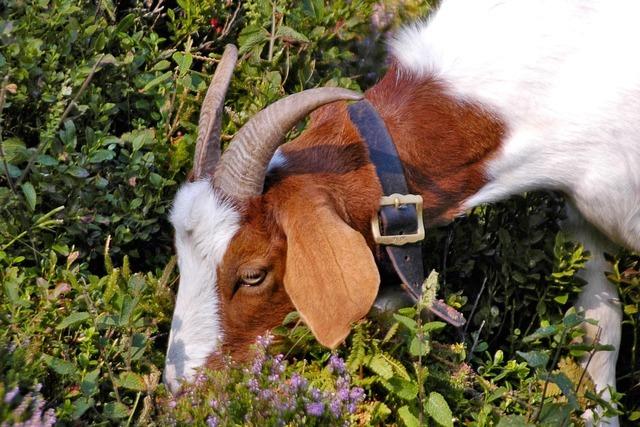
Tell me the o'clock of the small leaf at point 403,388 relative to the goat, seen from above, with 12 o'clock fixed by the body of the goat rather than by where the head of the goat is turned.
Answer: The small leaf is roughly at 9 o'clock from the goat.

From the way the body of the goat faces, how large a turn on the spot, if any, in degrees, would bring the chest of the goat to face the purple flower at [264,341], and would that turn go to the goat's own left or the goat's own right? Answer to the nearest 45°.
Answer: approximately 45° to the goat's own left

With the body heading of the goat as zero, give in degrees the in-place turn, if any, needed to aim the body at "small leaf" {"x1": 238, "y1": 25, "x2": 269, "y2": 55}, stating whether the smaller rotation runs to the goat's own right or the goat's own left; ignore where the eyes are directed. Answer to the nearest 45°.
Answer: approximately 45° to the goat's own right

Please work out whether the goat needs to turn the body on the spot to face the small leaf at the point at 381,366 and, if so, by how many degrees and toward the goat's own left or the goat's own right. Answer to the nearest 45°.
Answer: approximately 90° to the goat's own left

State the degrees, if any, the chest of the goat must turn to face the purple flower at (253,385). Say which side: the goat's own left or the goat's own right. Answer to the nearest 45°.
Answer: approximately 45° to the goat's own left

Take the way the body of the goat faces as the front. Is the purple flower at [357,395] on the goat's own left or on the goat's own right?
on the goat's own left

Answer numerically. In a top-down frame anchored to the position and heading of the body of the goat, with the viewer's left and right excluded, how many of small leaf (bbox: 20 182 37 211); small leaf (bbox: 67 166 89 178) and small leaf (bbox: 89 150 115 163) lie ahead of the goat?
3

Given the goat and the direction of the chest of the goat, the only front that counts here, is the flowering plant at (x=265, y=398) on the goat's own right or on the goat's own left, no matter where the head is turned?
on the goat's own left

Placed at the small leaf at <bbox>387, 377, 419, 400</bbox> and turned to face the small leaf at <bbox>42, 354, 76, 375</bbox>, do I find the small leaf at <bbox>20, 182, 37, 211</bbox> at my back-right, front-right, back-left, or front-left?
front-right

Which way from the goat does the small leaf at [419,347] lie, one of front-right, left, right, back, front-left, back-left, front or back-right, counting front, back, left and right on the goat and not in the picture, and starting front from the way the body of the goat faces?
left

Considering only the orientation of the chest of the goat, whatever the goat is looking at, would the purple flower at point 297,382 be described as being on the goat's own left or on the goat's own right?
on the goat's own left

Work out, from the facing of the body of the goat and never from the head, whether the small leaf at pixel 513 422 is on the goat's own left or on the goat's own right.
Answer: on the goat's own left

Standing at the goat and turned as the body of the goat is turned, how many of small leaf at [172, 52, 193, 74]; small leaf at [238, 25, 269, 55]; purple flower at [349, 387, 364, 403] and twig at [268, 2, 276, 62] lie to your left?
1

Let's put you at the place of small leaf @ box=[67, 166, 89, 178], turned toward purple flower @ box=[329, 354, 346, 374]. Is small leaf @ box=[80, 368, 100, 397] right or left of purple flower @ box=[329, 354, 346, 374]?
right

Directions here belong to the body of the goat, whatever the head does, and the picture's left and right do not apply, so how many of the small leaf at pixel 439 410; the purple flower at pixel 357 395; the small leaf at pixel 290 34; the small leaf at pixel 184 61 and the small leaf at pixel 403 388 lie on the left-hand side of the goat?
3

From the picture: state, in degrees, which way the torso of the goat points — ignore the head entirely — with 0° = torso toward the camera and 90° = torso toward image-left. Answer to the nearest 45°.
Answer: approximately 90°

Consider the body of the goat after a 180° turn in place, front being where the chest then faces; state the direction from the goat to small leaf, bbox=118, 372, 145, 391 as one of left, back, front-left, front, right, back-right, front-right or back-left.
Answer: back-right

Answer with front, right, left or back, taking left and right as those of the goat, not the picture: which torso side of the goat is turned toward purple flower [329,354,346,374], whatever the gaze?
front

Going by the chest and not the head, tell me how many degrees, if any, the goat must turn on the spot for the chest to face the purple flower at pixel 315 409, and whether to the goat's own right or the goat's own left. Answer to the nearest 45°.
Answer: approximately 90° to the goat's own left
